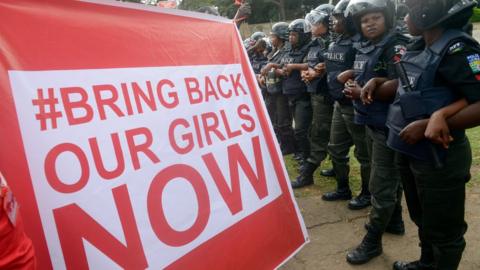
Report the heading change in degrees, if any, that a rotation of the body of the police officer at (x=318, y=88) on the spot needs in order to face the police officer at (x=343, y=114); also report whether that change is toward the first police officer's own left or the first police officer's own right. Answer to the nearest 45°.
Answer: approximately 45° to the first police officer's own left

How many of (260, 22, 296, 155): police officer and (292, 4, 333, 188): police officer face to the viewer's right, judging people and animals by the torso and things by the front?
0

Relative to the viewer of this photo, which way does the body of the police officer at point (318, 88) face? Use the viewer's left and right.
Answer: facing the viewer and to the left of the viewer

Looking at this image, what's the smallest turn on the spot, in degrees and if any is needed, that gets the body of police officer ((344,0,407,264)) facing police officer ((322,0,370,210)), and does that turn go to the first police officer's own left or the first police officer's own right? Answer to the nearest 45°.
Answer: approximately 135° to the first police officer's own right

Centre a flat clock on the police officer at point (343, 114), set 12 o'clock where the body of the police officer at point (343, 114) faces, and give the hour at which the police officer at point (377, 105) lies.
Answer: the police officer at point (377, 105) is roughly at 10 o'clock from the police officer at point (343, 114).

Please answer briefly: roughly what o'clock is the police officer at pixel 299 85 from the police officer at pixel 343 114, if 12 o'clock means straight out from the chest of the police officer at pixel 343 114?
the police officer at pixel 299 85 is roughly at 4 o'clock from the police officer at pixel 343 114.

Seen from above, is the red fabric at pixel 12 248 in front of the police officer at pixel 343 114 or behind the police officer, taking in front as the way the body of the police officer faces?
in front

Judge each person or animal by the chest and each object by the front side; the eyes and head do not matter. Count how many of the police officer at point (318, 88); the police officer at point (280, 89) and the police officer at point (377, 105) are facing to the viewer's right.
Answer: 0

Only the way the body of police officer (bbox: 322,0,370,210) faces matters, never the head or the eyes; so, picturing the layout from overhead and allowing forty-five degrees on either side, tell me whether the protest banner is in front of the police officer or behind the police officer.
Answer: in front

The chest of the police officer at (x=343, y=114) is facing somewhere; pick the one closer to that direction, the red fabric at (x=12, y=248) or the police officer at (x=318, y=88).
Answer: the red fabric

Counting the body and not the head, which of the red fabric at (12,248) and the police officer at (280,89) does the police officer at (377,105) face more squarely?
the red fabric

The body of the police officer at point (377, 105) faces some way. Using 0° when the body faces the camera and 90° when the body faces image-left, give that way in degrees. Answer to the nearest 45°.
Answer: approximately 45°

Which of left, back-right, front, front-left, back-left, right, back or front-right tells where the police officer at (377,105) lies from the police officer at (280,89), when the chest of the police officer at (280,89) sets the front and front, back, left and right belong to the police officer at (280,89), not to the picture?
front-left
